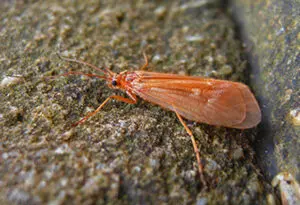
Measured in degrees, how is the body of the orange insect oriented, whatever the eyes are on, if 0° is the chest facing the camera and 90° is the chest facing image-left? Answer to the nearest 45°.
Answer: approximately 90°
